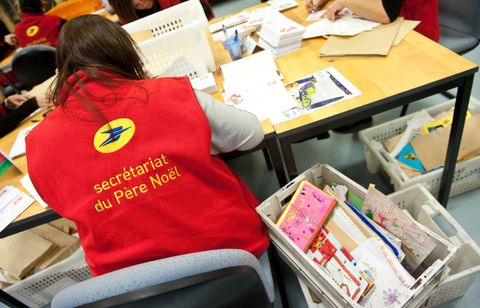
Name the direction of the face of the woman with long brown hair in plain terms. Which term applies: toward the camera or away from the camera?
away from the camera

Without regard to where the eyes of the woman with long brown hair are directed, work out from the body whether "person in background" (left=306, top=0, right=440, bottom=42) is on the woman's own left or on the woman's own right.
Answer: on the woman's own right

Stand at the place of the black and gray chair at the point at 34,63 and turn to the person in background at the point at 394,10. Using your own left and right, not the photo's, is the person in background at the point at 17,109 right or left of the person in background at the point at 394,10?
right

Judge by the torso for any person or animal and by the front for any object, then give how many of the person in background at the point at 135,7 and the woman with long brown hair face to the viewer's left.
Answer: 0

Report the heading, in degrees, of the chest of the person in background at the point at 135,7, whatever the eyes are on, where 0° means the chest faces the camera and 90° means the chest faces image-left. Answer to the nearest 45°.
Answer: approximately 0°

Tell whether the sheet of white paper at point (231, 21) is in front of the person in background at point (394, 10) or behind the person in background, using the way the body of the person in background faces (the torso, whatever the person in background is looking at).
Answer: in front

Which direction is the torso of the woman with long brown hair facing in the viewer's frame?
away from the camera
